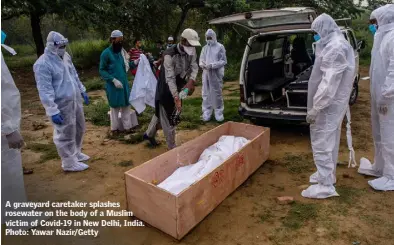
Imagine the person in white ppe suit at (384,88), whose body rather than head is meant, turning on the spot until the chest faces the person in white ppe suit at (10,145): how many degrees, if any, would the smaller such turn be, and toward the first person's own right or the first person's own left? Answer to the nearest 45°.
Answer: approximately 45° to the first person's own left

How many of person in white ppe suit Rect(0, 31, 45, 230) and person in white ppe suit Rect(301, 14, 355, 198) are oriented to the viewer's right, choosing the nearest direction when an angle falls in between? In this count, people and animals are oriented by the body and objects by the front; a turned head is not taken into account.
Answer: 1

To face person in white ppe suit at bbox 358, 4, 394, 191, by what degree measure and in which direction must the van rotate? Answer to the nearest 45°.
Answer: approximately 90° to its right

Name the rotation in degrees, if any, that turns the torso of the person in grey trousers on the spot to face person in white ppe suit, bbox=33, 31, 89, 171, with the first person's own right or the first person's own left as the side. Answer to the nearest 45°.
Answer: approximately 135° to the first person's own right

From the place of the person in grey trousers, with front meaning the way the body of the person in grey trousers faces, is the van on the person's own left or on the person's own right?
on the person's own left

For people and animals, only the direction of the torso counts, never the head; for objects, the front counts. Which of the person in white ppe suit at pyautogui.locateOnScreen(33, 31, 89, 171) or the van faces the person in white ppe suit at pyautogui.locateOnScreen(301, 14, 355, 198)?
the person in white ppe suit at pyautogui.locateOnScreen(33, 31, 89, 171)

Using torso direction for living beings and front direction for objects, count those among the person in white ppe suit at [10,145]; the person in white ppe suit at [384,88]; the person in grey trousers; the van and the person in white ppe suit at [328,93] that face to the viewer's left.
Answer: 2

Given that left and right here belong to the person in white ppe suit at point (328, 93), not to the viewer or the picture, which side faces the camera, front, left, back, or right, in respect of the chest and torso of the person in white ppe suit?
left

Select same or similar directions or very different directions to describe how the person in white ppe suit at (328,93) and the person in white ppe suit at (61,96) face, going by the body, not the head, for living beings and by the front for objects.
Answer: very different directions

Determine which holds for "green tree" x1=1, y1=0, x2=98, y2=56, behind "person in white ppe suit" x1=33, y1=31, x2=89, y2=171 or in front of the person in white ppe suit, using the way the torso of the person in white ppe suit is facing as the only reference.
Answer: behind

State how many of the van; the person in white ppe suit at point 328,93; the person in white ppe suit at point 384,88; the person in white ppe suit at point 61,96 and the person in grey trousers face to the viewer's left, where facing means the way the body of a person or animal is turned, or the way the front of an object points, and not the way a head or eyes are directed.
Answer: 2

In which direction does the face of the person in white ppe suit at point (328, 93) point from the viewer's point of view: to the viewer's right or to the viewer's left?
to the viewer's left

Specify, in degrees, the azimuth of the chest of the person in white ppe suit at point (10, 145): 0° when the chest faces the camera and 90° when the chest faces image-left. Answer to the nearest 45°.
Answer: approximately 270°

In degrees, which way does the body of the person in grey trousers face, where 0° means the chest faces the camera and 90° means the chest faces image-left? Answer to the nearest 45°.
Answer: approximately 315°
